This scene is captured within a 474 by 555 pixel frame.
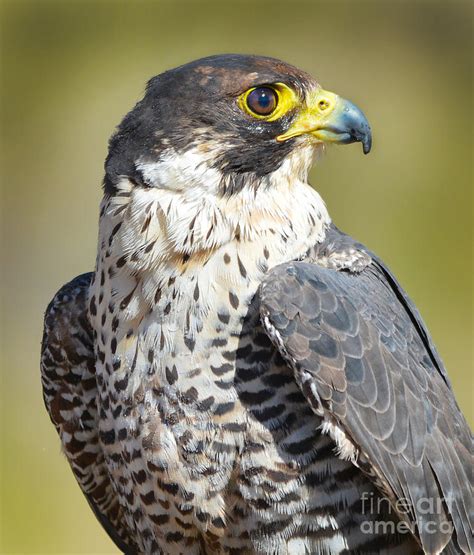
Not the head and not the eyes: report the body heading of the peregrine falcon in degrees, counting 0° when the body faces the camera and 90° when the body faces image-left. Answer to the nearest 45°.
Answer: approximately 45°
